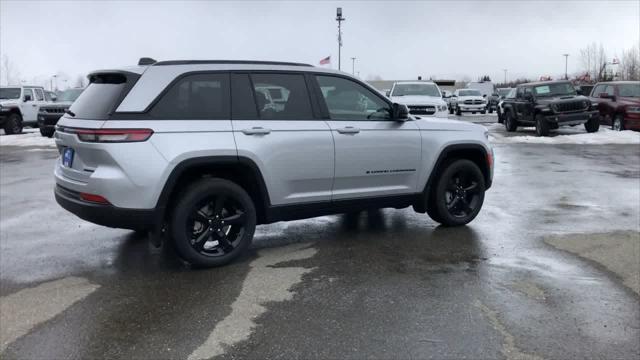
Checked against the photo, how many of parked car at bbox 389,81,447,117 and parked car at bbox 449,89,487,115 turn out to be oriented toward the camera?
2

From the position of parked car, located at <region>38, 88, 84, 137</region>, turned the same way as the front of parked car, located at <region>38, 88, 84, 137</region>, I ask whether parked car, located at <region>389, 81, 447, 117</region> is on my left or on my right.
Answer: on my left

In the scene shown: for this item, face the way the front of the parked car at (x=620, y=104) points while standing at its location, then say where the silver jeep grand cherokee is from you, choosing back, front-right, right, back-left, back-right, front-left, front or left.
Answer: front-right

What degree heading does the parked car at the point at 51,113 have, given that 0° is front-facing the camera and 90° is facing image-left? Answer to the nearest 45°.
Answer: approximately 45°

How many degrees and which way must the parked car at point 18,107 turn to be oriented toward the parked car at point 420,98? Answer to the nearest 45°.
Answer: approximately 90° to its left

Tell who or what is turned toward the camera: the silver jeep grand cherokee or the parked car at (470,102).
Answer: the parked car

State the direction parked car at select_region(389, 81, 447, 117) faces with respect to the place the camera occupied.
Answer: facing the viewer

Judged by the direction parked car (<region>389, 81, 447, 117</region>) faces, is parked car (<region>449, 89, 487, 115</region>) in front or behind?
behind

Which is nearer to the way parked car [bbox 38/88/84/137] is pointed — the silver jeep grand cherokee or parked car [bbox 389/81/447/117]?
the silver jeep grand cherokee

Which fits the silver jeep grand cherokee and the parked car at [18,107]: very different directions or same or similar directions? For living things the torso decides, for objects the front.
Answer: very different directions

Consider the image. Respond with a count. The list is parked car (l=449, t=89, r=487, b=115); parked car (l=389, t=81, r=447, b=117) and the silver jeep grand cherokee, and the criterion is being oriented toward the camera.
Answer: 2

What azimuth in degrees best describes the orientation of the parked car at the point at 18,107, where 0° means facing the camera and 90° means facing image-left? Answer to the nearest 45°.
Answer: approximately 45°

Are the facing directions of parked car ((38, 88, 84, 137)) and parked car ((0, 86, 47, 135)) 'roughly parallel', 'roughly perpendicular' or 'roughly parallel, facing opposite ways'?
roughly parallel
